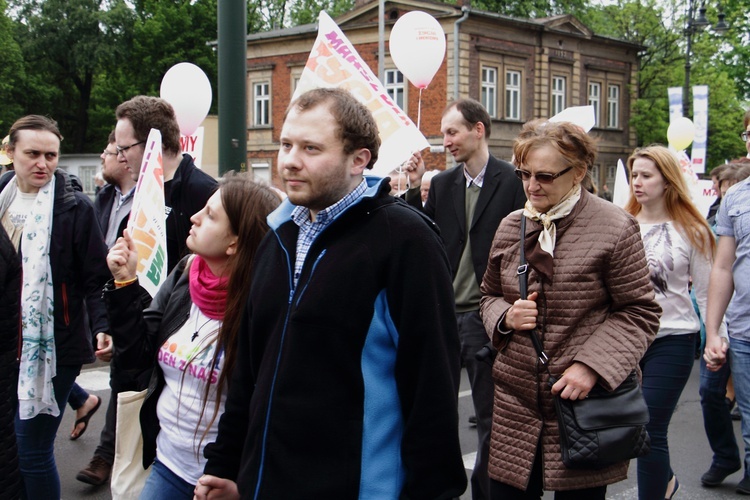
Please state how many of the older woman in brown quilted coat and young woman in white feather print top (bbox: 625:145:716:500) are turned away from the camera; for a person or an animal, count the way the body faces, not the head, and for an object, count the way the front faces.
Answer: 0

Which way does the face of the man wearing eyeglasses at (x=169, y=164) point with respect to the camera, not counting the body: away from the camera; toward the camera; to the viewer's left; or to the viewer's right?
to the viewer's left

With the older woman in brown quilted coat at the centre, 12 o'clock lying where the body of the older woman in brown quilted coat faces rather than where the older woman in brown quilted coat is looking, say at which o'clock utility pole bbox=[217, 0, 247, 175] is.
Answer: The utility pole is roughly at 3 o'clock from the older woman in brown quilted coat.

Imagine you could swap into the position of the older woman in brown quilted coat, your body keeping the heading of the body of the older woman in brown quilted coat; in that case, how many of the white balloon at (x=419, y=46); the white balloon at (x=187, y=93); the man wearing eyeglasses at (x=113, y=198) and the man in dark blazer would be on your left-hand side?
0

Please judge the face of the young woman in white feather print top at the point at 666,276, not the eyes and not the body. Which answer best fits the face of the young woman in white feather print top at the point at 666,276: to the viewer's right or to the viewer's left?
to the viewer's left

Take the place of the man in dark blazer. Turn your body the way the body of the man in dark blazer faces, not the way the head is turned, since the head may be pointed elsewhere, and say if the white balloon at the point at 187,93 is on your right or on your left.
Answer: on your right

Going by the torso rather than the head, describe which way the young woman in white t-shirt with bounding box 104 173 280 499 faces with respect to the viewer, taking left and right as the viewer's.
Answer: facing the viewer and to the left of the viewer

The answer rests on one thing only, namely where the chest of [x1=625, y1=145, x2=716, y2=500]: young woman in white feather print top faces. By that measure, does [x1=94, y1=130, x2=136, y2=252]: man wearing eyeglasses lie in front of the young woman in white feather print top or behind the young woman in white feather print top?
in front

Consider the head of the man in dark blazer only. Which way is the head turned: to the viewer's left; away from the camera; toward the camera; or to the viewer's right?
to the viewer's left

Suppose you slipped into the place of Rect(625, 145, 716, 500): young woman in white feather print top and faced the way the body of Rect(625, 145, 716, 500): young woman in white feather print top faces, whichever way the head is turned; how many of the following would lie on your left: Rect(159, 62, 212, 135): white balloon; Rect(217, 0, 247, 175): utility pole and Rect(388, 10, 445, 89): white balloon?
0

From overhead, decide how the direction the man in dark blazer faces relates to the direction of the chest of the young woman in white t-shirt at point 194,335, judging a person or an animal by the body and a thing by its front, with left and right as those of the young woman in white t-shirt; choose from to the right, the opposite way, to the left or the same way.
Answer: the same way

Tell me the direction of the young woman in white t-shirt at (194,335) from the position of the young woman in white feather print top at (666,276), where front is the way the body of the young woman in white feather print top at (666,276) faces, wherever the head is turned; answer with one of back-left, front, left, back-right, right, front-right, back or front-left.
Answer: front

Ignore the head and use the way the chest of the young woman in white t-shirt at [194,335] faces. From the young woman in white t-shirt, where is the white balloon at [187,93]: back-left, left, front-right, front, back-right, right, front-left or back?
back-right

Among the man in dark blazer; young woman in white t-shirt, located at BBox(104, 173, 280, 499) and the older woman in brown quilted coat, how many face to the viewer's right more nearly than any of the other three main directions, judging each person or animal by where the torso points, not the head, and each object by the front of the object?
0

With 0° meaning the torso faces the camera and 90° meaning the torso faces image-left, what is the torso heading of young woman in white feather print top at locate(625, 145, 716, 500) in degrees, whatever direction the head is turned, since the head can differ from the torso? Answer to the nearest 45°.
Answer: approximately 45°
